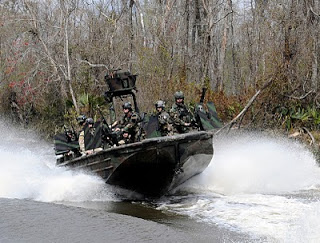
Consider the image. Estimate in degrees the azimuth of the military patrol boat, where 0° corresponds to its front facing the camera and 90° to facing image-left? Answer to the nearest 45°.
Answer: approximately 315°

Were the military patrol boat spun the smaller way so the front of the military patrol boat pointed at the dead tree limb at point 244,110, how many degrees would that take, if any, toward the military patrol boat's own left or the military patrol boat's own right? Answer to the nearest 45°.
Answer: approximately 90° to the military patrol boat's own left

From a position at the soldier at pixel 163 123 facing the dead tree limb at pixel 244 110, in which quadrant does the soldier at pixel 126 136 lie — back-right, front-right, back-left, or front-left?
back-left
